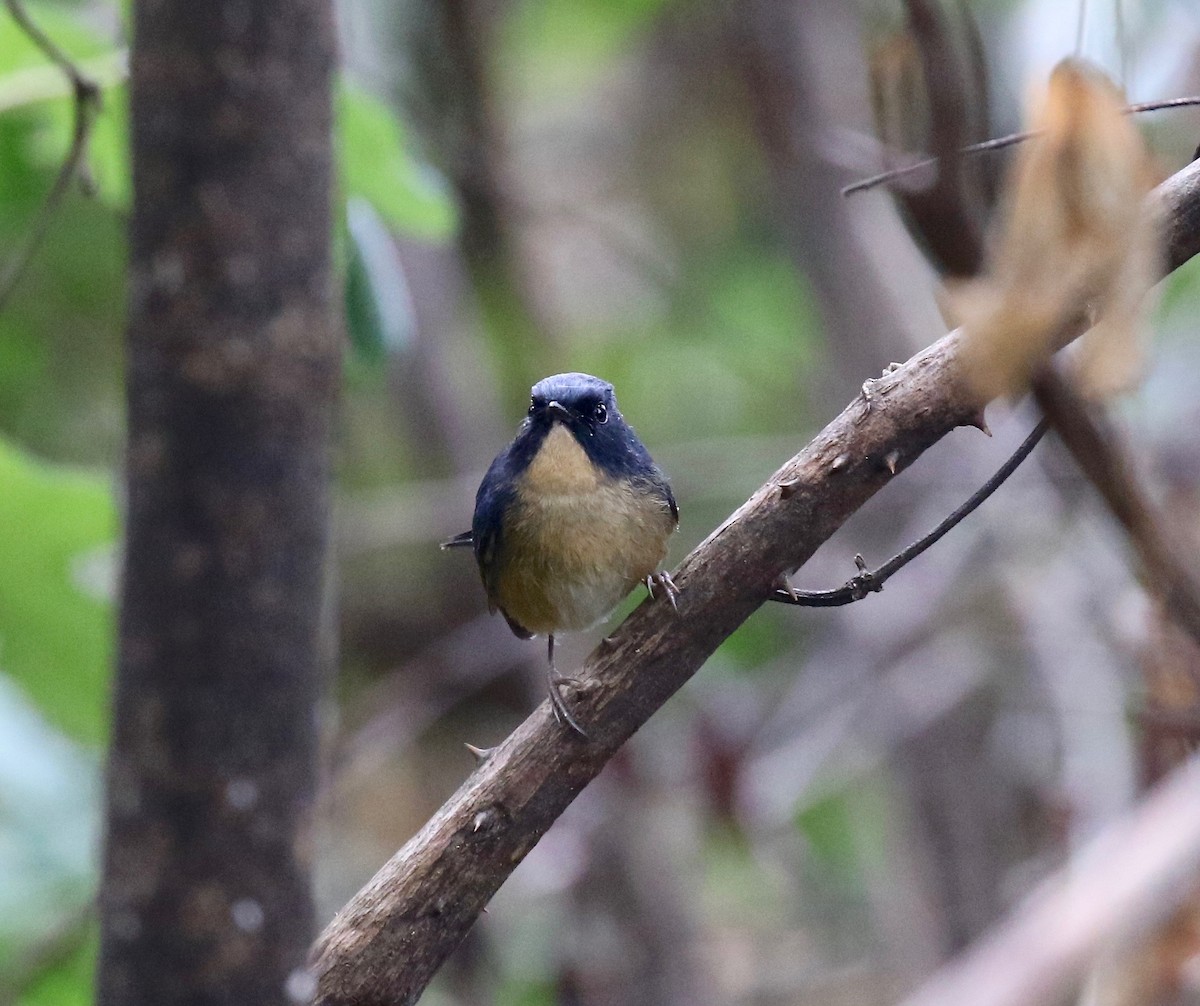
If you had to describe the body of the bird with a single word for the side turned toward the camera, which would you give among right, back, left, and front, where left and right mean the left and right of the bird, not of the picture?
front

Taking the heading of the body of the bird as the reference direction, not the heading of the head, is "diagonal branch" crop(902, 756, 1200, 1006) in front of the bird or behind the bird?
in front

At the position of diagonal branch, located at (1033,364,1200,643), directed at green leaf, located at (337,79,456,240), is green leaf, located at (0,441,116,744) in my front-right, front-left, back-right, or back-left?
front-left

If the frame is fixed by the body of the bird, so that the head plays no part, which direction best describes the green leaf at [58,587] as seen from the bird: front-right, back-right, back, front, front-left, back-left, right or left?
right
